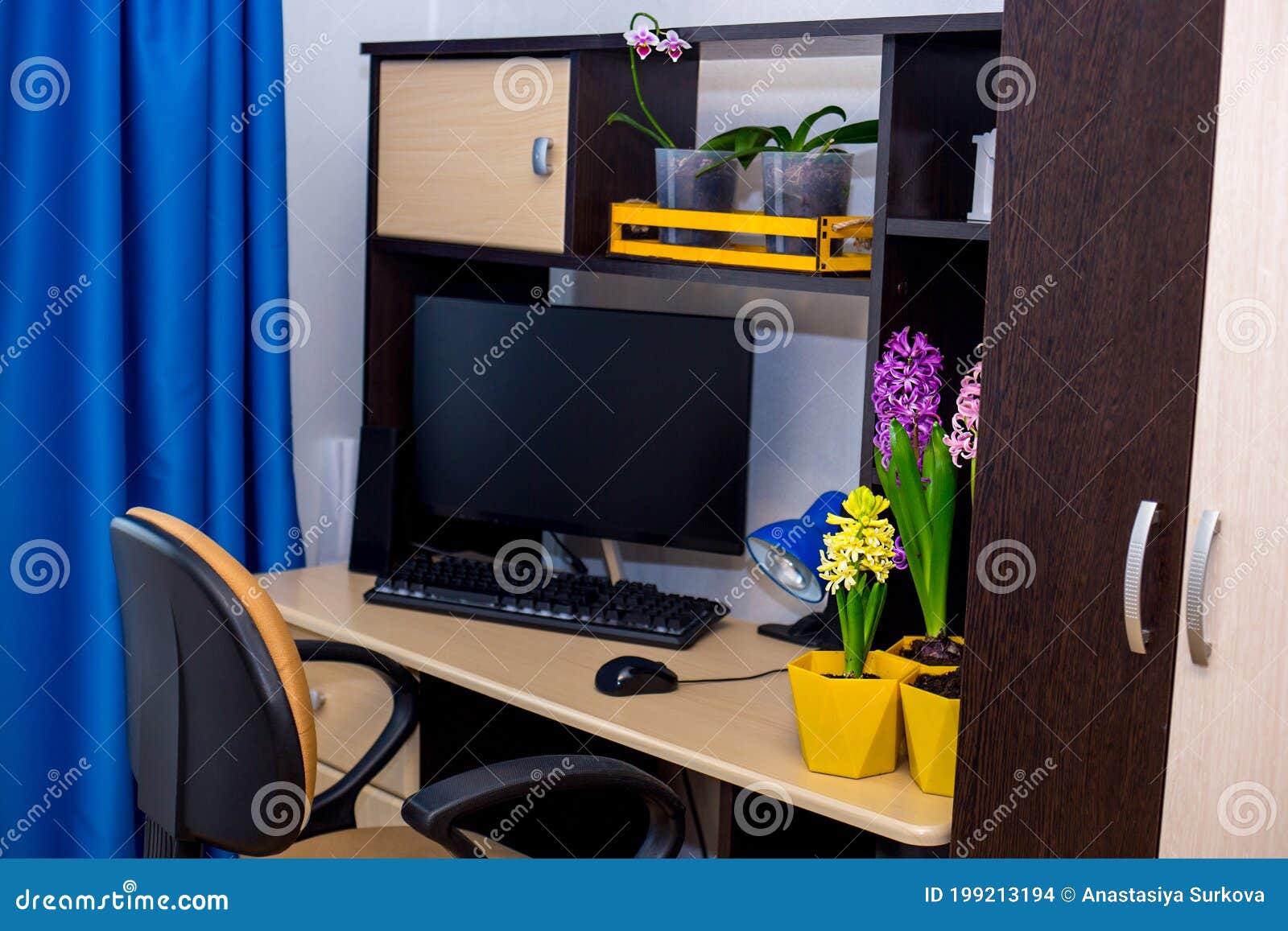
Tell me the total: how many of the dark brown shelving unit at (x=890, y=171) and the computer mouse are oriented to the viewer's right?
1

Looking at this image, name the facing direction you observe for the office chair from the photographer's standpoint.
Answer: facing away from the viewer and to the right of the viewer

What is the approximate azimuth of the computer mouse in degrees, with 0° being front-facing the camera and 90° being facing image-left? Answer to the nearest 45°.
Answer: approximately 270°

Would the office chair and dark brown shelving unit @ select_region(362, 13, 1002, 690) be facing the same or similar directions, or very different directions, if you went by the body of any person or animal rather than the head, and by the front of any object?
very different directions
